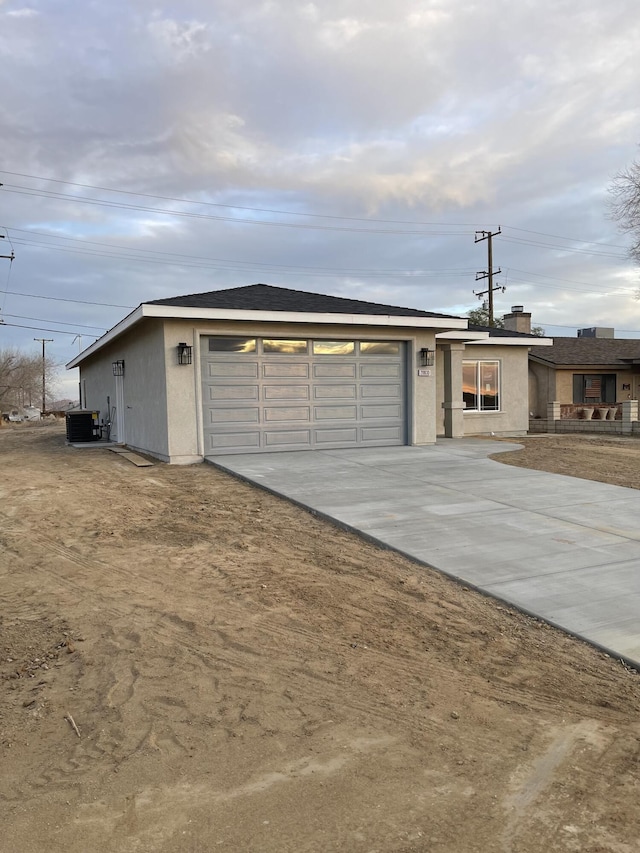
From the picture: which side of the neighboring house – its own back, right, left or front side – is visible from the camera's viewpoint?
front

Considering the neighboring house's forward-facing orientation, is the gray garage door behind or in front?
in front
